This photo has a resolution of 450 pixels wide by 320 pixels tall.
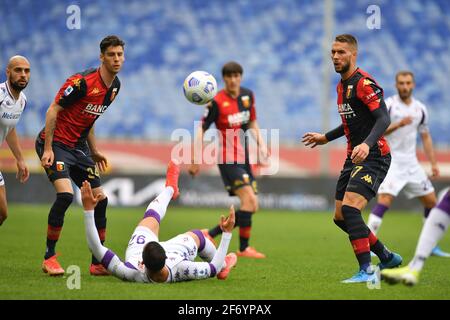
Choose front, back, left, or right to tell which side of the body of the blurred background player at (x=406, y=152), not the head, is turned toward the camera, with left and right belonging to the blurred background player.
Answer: front

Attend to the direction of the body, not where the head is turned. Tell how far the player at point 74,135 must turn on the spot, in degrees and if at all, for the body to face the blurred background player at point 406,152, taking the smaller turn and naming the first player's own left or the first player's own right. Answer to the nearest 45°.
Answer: approximately 90° to the first player's own left

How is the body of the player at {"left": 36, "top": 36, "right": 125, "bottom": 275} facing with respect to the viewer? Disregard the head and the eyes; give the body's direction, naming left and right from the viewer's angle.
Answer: facing the viewer and to the right of the viewer

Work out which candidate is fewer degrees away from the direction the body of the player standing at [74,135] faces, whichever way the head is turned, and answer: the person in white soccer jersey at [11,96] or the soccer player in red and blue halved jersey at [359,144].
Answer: the soccer player in red and blue halved jersey

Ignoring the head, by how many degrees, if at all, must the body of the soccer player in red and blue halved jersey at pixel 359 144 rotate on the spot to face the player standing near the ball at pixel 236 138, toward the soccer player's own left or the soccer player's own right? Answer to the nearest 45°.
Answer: approximately 90° to the soccer player's own right

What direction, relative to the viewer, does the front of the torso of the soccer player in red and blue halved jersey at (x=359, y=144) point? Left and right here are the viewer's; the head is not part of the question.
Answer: facing the viewer and to the left of the viewer

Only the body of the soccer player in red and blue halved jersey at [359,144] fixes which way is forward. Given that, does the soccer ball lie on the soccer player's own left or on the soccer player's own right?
on the soccer player's own right

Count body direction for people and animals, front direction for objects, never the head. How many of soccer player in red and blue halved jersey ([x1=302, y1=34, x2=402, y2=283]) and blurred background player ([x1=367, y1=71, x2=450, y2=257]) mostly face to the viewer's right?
0

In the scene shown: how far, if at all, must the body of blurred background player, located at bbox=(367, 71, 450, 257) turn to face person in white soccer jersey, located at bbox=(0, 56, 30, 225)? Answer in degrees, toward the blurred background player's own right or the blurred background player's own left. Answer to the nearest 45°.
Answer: approximately 45° to the blurred background player's own right

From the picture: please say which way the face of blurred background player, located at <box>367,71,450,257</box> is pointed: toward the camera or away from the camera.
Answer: toward the camera

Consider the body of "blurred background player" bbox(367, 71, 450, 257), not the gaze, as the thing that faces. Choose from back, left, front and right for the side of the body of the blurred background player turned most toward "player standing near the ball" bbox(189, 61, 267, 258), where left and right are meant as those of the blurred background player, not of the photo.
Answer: right

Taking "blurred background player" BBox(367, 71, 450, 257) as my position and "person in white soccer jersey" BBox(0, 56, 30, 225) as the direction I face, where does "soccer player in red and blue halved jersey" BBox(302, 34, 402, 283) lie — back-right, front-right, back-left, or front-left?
front-left
